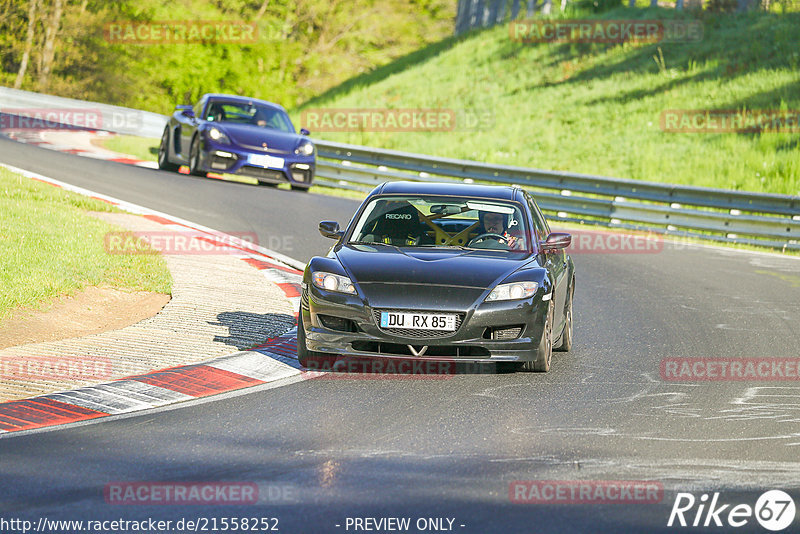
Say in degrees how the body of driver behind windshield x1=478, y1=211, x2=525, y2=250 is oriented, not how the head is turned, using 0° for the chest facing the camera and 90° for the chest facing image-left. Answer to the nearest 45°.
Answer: approximately 0°

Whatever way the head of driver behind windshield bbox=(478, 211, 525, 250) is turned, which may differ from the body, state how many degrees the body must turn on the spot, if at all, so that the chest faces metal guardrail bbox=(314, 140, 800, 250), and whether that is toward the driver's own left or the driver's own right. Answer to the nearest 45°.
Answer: approximately 180°

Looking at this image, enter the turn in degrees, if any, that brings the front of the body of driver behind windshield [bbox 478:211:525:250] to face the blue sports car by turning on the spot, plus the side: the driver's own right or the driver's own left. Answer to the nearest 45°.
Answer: approximately 135° to the driver's own right
